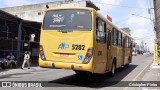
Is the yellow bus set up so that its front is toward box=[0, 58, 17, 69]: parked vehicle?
no
